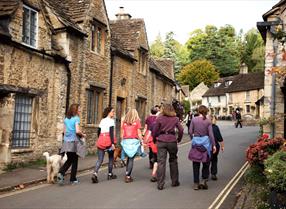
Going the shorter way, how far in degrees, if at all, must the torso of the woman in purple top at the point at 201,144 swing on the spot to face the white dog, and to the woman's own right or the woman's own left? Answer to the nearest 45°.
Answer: approximately 90° to the woman's own left

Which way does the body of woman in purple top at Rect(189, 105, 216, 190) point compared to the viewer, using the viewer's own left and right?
facing away from the viewer

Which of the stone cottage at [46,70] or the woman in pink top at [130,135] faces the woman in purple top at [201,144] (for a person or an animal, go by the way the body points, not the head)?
the stone cottage

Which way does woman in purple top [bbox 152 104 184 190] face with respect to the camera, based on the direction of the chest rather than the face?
away from the camera

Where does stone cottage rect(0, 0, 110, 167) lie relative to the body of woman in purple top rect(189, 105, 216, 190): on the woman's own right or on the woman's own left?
on the woman's own left

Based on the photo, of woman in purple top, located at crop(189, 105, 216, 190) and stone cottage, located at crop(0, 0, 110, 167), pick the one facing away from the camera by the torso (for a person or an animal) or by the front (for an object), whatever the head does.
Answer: the woman in purple top

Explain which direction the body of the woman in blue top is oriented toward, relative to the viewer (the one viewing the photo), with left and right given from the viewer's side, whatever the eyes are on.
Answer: facing away from the viewer and to the right of the viewer

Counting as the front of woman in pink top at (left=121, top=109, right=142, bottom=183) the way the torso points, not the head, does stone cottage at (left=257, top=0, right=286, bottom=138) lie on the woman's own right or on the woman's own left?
on the woman's own right

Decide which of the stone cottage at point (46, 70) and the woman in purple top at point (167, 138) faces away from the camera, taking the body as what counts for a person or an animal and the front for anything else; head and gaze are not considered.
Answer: the woman in purple top

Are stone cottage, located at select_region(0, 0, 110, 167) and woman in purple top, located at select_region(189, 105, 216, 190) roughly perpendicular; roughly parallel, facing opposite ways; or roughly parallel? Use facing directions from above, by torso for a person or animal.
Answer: roughly perpendicular

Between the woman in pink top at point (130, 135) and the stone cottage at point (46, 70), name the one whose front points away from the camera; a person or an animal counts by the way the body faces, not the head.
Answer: the woman in pink top

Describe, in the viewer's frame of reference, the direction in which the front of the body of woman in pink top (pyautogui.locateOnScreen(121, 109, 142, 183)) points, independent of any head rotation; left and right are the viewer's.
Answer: facing away from the viewer

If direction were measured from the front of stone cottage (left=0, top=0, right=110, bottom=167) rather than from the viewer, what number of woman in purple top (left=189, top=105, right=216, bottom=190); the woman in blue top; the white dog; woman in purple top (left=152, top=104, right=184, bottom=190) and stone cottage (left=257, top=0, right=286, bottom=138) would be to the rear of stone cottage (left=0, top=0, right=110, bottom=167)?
0

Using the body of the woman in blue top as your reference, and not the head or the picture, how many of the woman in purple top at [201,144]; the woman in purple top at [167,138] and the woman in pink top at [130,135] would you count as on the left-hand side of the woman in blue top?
0
